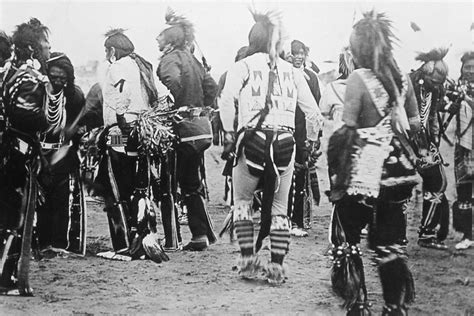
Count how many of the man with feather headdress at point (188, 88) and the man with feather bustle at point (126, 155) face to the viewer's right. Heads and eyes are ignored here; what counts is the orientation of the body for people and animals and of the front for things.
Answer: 0

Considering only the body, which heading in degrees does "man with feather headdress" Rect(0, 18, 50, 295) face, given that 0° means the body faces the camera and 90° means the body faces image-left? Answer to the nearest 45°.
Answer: approximately 270°

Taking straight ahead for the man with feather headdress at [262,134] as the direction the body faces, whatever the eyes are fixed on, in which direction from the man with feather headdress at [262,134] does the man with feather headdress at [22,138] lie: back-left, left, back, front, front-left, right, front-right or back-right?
left

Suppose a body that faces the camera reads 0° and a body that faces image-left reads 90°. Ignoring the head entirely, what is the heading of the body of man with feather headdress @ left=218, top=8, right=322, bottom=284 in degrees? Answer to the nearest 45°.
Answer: approximately 180°

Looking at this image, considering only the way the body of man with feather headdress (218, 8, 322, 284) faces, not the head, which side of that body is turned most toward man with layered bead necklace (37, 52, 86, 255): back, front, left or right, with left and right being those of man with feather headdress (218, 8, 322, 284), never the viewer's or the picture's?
left

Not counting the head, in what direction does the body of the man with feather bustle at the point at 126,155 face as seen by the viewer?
to the viewer's left

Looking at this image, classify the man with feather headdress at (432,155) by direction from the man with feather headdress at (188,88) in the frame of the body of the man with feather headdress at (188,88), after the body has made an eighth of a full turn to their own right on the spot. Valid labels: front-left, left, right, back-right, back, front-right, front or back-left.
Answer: right

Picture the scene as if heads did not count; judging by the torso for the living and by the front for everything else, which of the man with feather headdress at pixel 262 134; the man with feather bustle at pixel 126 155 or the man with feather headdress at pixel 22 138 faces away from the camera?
the man with feather headdress at pixel 262 134

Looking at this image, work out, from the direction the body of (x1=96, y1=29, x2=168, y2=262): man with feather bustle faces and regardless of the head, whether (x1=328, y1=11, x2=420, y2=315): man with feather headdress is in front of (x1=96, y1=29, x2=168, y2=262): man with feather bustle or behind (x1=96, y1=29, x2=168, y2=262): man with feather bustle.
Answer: behind

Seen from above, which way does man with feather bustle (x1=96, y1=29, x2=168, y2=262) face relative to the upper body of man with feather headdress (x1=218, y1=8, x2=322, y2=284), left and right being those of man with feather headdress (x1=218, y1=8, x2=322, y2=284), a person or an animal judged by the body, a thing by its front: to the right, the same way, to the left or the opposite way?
to the left

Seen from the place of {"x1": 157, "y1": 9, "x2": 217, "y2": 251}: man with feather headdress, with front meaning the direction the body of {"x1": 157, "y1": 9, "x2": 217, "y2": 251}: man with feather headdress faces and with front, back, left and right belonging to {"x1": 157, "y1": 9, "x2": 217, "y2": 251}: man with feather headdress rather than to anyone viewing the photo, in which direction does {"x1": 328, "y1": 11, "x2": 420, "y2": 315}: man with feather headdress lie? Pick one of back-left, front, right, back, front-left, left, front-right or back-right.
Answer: back-right

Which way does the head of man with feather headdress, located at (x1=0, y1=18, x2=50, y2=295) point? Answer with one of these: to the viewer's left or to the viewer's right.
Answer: to the viewer's right

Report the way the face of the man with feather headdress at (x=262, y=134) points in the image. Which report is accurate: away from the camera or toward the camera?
away from the camera
